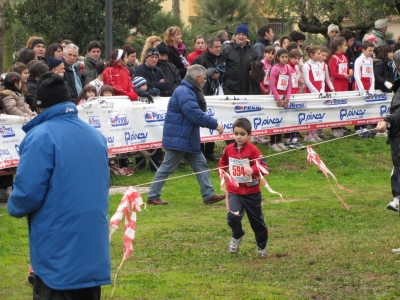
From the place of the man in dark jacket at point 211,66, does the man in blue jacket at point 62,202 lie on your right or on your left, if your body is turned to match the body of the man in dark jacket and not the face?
on your right

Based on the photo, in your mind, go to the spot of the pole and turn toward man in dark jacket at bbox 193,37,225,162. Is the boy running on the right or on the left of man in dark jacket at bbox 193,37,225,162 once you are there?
right

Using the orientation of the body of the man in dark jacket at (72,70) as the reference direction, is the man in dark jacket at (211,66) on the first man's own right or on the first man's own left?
on the first man's own left

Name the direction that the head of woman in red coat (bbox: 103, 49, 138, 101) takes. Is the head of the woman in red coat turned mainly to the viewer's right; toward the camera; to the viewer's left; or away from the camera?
to the viewer's right

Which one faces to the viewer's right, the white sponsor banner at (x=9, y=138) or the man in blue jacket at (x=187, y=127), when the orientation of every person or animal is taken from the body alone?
the man in blue jacket

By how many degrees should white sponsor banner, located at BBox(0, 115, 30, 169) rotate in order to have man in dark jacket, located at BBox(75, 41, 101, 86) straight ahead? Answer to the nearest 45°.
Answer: approximately 135° to its left

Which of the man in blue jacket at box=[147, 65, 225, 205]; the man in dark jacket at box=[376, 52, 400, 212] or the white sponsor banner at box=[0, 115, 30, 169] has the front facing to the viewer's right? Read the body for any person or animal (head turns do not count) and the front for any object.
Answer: the man in blue jacket

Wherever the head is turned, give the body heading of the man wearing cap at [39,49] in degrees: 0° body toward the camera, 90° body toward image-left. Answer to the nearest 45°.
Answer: approximately 315°

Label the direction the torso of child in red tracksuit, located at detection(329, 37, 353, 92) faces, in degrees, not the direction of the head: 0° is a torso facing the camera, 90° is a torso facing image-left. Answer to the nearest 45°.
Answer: approximately 315°

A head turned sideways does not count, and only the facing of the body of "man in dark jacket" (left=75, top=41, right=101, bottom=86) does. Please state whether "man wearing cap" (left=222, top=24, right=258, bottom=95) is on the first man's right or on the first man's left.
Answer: on the first man's left
